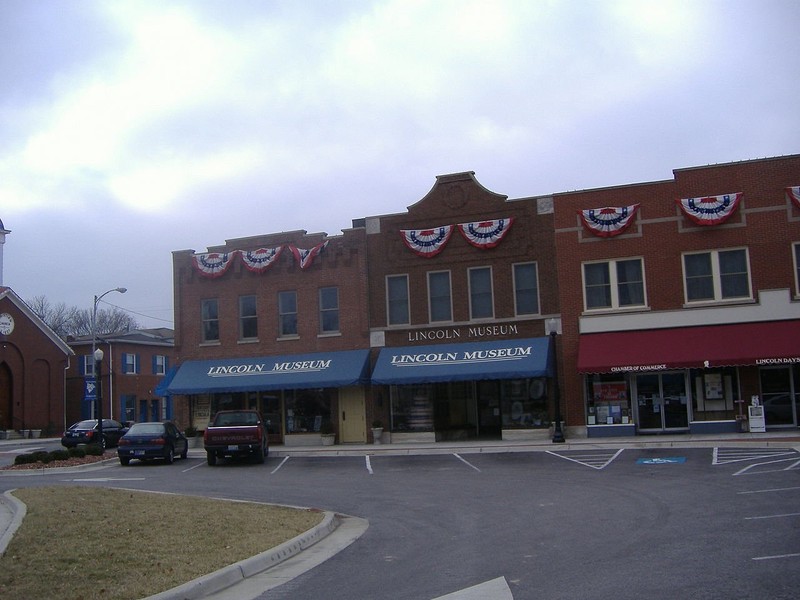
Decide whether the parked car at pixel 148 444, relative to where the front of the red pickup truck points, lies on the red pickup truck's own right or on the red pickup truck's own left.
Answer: on the red pickup truck's own left

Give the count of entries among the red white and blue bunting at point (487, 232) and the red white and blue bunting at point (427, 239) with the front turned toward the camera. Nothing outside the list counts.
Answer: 2

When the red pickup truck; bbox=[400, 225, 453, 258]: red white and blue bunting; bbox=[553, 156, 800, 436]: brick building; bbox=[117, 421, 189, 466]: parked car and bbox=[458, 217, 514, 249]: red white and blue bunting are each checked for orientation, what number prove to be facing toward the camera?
3

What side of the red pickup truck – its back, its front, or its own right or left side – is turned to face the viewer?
back

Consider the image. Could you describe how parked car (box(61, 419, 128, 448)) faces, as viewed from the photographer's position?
facing away from the viewer and to the right of the viewer

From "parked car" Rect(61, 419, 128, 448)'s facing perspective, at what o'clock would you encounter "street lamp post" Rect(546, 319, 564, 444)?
The street lamp post is roughly at 3 o'clock from the parked car.

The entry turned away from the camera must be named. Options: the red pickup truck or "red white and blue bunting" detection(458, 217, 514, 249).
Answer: the red pickup truck

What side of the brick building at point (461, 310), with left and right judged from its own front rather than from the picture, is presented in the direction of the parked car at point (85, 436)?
right

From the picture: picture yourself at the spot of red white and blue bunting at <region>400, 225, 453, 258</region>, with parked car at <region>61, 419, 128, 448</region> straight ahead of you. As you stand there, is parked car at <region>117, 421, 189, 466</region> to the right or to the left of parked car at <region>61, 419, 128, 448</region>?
left

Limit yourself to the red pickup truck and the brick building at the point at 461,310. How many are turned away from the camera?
1
